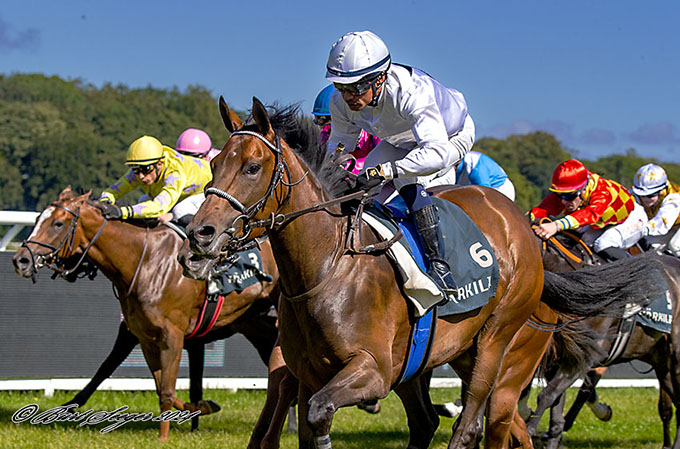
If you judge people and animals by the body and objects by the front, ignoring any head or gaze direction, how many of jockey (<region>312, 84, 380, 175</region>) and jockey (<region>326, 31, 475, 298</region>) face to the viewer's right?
0

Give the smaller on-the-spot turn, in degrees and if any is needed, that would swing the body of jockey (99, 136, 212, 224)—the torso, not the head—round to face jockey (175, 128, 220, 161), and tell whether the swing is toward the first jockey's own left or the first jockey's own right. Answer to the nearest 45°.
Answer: approximately 135° to the first jockey's own right

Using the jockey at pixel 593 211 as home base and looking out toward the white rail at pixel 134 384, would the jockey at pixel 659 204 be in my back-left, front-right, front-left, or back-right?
back-right

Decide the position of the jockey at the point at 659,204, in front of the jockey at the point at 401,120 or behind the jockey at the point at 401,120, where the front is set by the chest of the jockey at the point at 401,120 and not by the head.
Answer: behind

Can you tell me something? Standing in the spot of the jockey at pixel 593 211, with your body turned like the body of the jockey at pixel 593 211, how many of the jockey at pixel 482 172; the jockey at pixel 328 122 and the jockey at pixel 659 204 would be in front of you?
2

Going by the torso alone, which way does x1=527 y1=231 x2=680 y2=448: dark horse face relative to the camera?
to the viewer's left

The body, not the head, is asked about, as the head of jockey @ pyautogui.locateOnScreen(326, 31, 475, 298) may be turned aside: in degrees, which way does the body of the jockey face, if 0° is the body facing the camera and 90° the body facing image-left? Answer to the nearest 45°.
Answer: approximately 45°
